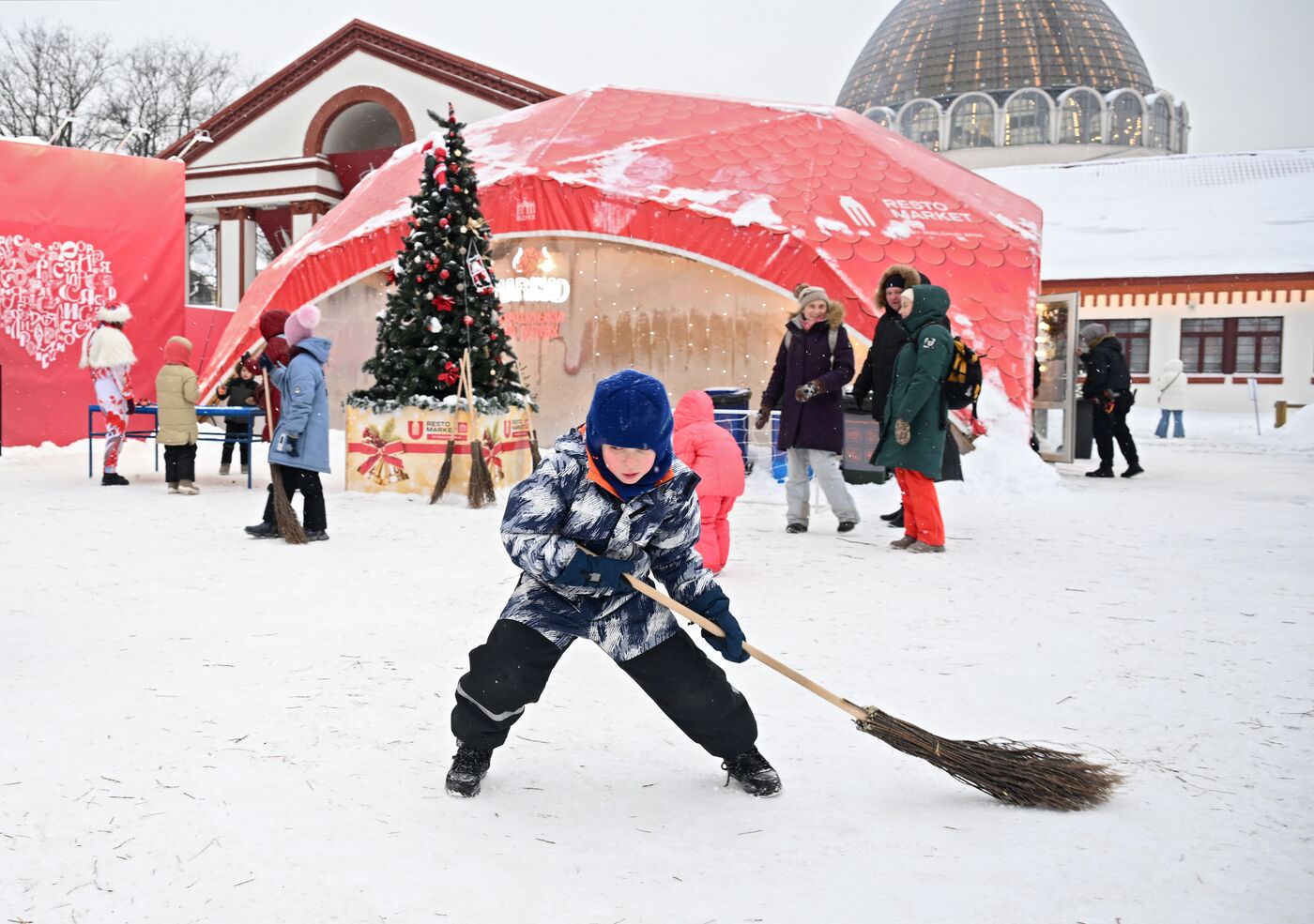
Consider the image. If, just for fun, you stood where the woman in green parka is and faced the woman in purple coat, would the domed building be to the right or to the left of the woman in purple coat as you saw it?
right

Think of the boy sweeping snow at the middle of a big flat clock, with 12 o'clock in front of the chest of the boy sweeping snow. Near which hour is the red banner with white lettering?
The red banner with white lettering is roughly at 5 o'clock from the boy sweeping snow.

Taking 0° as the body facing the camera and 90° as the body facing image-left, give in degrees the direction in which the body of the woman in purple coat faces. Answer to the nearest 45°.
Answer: approximately 0°

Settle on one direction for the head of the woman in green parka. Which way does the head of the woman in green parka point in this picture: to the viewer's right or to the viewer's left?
to the viewer's left

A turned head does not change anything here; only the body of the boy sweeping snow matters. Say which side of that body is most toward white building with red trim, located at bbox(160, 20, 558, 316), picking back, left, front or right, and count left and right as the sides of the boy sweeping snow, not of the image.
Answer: back

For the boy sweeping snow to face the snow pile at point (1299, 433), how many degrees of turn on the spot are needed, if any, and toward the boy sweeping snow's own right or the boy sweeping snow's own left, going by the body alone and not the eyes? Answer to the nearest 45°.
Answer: approximately 135° to the boy sweeping snow's own left

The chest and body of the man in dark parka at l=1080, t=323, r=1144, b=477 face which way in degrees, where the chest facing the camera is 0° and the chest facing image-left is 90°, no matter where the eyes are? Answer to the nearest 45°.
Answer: approximately 90°

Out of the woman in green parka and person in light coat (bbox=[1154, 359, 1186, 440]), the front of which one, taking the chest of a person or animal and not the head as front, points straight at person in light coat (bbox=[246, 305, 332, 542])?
the woman in green parka

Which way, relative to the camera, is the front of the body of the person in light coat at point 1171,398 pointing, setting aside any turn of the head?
away from the camera
